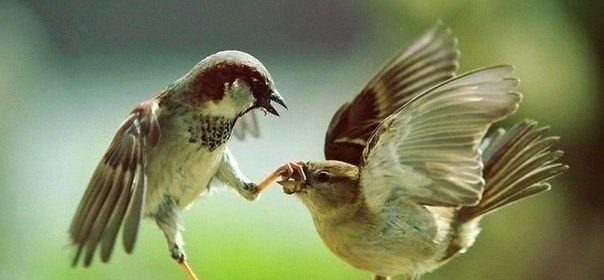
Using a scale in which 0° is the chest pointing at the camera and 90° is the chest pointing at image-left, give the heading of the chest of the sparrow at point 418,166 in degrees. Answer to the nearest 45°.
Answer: approximately 90°
